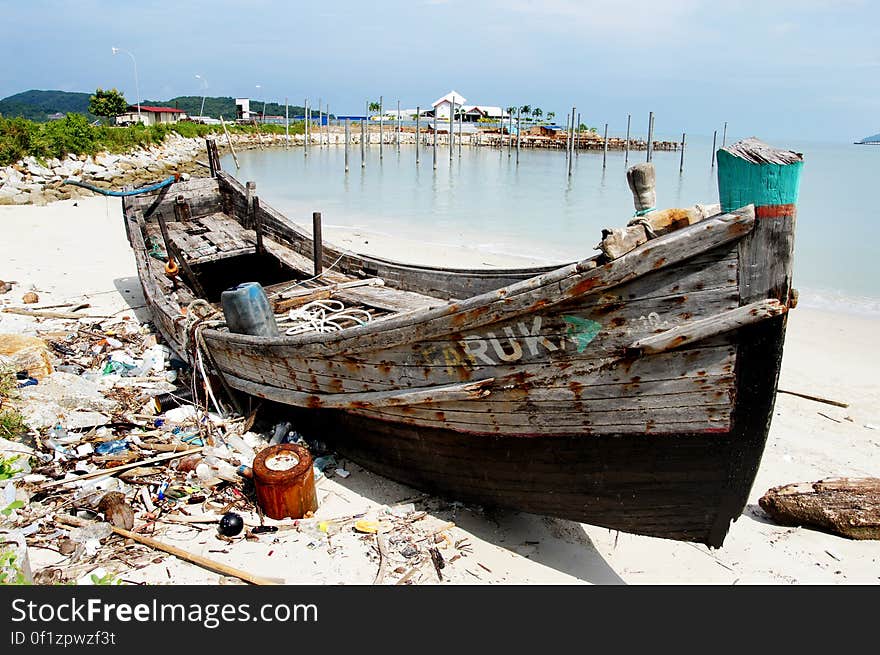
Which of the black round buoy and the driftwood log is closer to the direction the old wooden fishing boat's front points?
the driftwood log

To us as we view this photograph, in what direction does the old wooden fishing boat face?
facing the viewer and to the right of the viewer

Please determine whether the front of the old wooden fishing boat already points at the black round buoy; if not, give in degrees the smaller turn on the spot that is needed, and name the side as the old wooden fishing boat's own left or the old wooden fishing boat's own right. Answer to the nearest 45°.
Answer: approximately 135° to the old wooden fishing boat's own right
